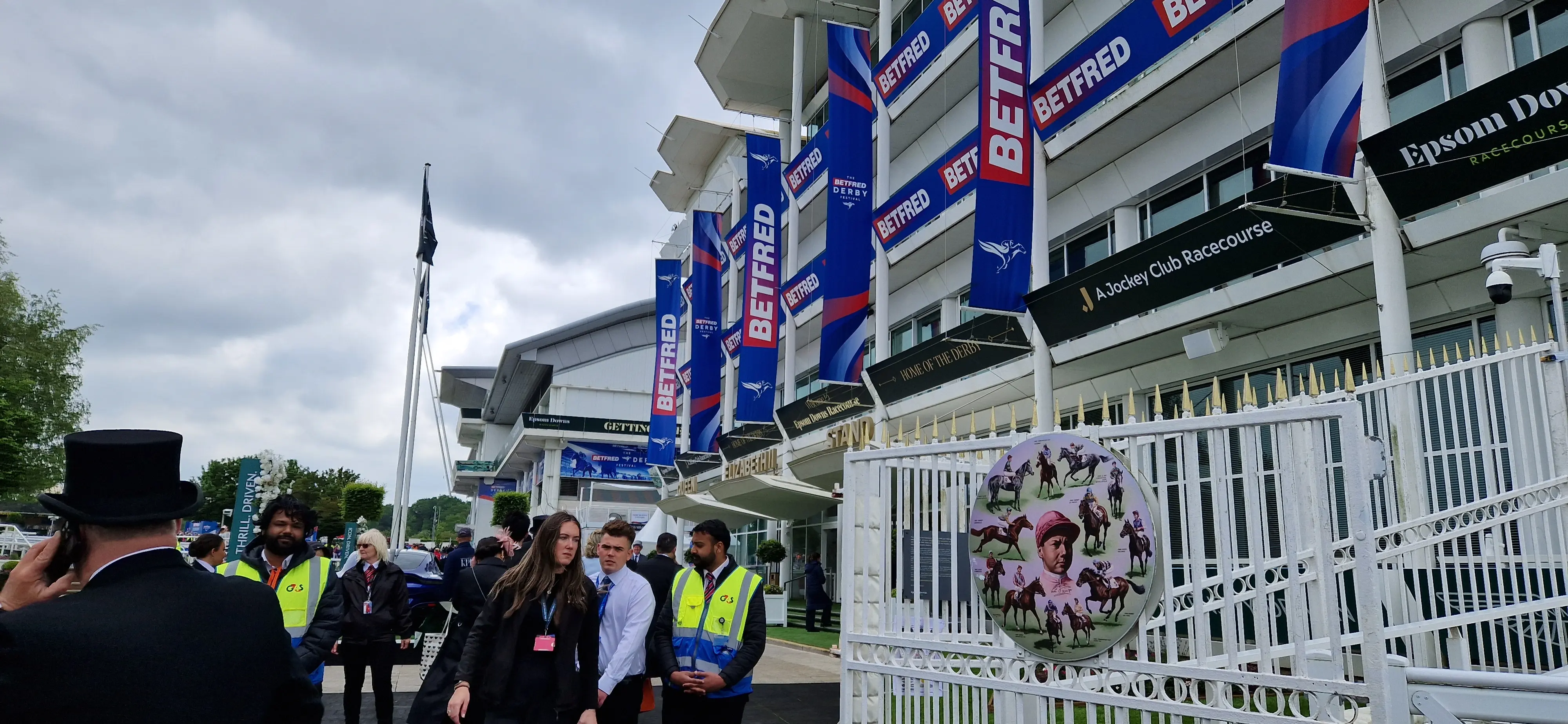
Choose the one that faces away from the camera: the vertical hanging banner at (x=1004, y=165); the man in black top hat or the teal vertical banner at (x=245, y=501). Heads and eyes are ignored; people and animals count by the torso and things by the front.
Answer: the man in black top hat

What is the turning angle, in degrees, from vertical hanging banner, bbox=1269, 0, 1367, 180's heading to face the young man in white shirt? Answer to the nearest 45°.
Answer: approximately 45° to its right

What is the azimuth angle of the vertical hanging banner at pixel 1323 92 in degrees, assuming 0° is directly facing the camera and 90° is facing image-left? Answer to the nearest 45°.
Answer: approximately 0°

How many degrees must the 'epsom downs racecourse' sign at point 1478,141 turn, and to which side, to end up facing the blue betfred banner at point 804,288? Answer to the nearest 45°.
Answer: approximately 90° to its right

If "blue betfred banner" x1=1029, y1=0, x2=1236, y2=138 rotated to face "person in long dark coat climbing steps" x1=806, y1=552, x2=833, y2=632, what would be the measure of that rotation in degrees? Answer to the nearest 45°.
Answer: approximately 90° to its right

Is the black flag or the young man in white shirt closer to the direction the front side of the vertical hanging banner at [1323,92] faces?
the young man in white shirt

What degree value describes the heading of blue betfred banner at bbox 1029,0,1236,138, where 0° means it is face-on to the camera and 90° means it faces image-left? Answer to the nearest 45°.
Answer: approximately 45°

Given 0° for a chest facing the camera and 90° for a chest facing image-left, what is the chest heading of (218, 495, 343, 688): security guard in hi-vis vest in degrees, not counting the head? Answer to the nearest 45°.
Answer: approximately 0°

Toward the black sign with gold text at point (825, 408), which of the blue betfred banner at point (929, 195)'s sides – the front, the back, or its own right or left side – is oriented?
right

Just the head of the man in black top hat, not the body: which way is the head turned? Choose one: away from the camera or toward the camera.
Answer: away from the camera

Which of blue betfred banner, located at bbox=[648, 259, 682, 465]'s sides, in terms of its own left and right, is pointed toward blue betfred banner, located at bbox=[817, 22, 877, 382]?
front

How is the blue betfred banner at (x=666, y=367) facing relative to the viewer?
toward the camera

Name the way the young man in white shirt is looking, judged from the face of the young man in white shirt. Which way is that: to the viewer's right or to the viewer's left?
to the viewer's left

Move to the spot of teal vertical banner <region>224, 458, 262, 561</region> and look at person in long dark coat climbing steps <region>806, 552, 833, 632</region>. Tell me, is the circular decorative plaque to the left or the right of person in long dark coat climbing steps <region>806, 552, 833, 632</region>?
right

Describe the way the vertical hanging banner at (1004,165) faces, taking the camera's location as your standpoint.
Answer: facing the viewer
